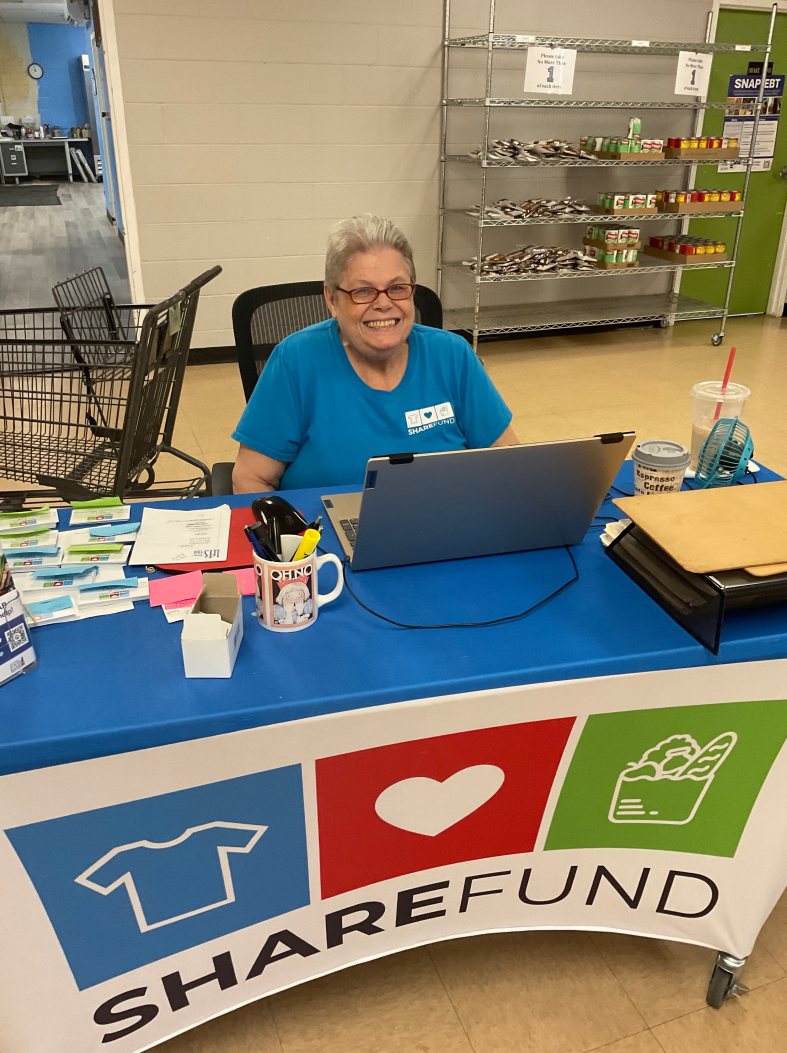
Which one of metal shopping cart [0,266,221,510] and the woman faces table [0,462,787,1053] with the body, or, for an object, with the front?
the woman

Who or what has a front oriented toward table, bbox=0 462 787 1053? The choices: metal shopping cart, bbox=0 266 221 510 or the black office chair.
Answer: the black office chair

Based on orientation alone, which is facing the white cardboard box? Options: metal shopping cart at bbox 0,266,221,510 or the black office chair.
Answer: the black office chair

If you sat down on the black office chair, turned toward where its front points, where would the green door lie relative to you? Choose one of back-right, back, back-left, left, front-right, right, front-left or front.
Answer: back-left

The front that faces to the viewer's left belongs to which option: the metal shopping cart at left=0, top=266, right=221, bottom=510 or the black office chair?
the metal shopping cart

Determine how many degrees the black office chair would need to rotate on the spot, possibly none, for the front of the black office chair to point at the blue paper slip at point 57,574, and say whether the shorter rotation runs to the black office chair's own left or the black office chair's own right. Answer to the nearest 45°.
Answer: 0° — it already faces it

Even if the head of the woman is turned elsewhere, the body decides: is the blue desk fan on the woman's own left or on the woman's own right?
on the woman's own left

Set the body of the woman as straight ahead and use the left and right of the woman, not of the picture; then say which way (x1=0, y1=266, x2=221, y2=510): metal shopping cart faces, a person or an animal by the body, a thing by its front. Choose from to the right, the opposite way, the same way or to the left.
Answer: to the right

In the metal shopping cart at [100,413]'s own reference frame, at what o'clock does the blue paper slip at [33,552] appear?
The blue paper slip is roughly at 9 o'clock from the metal shopping cart.

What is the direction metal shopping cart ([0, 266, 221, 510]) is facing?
to the viewer's left
